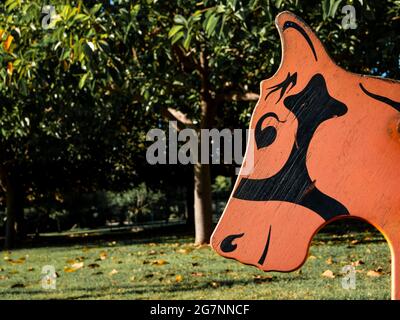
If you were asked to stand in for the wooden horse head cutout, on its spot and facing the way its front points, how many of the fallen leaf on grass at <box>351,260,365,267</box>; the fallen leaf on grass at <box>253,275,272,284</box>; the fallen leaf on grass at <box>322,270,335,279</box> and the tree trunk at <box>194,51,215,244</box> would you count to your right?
4

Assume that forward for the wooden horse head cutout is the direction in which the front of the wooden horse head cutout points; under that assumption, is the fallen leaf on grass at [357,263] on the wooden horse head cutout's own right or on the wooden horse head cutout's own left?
on the wooden horse head cutout's own right

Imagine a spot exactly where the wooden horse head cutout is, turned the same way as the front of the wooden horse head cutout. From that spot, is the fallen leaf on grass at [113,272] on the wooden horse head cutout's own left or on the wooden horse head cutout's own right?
on the wooden horse head cutout's own right

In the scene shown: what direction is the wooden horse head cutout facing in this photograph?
to the viewer's left

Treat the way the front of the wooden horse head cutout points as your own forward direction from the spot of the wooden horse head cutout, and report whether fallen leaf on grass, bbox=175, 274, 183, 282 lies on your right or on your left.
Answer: on your right

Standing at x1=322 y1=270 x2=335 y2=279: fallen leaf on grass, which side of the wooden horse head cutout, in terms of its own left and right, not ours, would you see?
right

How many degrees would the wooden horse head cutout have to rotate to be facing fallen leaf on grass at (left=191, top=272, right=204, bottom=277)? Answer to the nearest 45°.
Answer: approximately 90° to its right

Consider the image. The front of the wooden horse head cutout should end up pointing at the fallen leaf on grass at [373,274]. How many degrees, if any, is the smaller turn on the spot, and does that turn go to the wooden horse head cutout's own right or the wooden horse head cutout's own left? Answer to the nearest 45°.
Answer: approximately 90° to the wooden horse head cutout's own right

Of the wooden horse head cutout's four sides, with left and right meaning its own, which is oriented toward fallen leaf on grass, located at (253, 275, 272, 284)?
right

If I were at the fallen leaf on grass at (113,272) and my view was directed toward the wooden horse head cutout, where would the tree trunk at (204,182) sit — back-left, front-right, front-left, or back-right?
back-left
